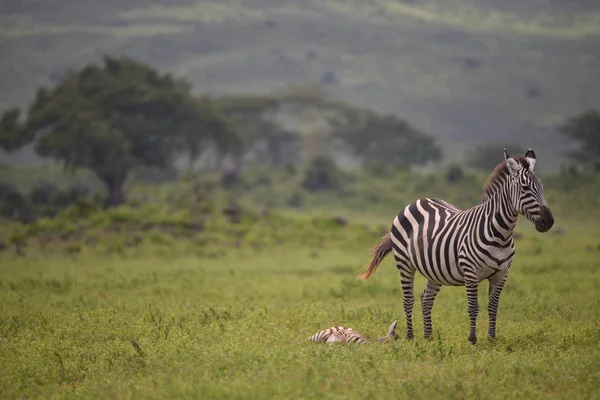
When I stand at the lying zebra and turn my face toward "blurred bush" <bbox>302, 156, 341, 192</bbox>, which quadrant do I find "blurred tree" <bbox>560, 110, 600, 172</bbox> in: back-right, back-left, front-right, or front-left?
front-right

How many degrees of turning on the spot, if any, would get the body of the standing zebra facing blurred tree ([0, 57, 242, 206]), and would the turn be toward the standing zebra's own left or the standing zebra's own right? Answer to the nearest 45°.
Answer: approximately 180°

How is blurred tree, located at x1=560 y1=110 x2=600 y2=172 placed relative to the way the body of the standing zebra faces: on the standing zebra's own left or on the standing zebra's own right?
on the standing zebra's own left

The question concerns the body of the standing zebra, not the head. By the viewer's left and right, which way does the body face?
facing the viewer and to the right of the viewer

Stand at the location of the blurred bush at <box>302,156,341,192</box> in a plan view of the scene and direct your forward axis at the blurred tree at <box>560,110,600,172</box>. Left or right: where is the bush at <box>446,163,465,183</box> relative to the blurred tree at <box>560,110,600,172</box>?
right

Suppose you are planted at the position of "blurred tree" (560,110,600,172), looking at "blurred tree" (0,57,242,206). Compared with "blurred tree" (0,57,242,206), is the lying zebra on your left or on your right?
left

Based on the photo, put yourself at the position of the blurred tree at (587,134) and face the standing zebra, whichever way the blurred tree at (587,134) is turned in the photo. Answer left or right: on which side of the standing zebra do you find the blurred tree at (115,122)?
right

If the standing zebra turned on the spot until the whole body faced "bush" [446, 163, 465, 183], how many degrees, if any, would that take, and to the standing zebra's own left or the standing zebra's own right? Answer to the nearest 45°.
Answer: approximately 135° to the standing zebra's own left

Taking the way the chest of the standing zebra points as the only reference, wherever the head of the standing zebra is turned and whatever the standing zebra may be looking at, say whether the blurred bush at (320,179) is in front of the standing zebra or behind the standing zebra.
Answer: behind
